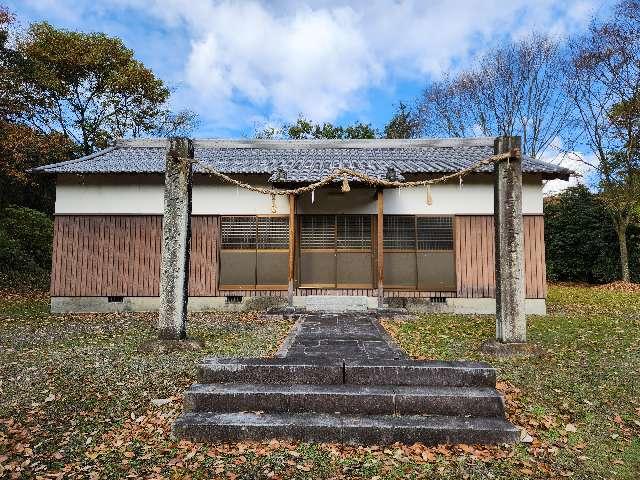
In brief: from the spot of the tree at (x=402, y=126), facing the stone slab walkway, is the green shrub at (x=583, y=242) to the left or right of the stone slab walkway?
left

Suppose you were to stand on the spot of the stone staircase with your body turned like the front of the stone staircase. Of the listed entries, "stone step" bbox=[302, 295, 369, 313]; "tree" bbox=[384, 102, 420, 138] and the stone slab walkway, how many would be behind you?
3

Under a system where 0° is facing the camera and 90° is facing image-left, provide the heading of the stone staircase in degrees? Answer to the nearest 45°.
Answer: approximately 0°

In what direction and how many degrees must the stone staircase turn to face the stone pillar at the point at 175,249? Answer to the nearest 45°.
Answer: approximately 135° to its right

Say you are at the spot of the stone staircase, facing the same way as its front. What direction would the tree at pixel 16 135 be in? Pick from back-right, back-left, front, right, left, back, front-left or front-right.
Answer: back-right

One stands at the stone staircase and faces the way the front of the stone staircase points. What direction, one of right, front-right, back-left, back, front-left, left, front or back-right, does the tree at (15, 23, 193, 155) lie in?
back-right

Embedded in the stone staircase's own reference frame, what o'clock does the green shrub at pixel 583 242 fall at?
The green shrub is roughly at 7 o'clock from the stone staircase.

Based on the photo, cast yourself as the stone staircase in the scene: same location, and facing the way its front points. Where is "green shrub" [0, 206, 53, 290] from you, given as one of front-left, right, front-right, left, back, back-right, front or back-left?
back-right

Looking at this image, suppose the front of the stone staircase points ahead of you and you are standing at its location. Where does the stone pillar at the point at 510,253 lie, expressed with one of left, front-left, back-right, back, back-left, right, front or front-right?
back-left

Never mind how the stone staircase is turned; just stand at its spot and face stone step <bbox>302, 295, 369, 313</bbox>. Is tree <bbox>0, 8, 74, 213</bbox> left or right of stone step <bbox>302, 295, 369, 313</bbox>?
left

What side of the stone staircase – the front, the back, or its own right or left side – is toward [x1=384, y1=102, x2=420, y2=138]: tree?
back

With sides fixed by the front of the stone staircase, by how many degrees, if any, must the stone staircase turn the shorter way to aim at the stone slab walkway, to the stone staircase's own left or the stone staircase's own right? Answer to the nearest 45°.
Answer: approximately 180°
